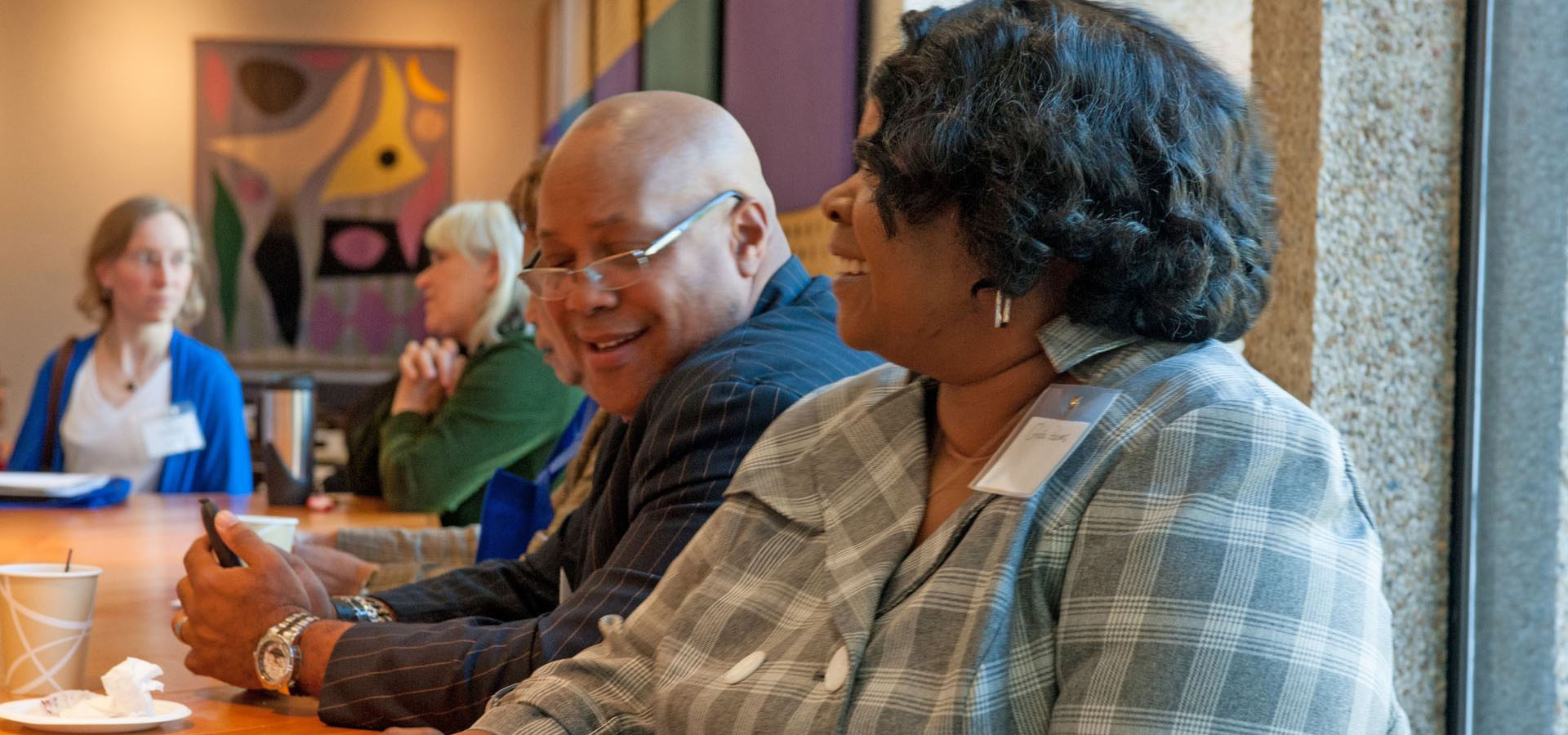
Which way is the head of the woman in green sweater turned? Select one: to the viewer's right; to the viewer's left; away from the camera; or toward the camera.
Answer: to the viewer's left

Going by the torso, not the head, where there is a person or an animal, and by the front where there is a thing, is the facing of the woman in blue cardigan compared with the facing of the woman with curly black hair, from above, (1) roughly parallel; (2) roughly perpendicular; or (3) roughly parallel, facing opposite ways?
roughly perpendicular

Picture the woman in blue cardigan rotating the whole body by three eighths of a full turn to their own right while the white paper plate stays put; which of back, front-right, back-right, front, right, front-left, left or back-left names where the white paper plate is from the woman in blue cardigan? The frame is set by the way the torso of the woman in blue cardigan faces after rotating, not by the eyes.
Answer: back-left

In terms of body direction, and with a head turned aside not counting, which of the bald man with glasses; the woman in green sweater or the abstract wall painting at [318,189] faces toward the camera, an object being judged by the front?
the abstract wall painting

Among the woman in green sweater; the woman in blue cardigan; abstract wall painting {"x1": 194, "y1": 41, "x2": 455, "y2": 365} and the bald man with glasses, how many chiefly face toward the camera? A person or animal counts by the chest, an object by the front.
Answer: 2

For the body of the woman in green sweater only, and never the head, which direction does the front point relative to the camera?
to the viewer's left

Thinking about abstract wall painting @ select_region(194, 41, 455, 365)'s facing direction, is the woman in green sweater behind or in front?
in front

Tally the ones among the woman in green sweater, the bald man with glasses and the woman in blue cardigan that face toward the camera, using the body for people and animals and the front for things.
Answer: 1

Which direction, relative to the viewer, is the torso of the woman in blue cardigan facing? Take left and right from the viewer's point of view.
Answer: facing the viewer

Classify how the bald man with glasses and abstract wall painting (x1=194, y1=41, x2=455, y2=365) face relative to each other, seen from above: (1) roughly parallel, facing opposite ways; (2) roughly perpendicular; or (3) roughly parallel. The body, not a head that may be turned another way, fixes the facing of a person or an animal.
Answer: roughly perpendicular

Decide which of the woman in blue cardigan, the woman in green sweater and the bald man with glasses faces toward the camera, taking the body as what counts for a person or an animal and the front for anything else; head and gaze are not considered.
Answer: the woman in blue cardigan

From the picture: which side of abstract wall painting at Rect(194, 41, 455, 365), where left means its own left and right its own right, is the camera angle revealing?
front

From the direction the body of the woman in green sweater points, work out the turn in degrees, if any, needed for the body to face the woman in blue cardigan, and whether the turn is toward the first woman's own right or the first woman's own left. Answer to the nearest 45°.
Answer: approximately 45° to the first woman's own right

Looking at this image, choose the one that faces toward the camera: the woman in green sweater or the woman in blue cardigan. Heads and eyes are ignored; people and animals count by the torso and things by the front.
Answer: the woman in blue cardigan

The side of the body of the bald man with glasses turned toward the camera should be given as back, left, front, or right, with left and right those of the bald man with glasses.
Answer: left
